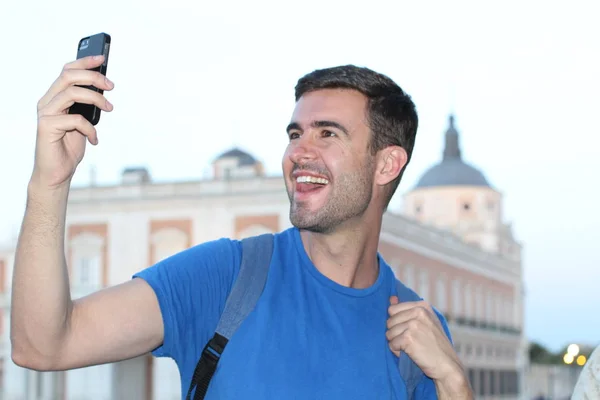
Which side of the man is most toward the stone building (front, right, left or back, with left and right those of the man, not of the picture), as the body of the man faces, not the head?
back

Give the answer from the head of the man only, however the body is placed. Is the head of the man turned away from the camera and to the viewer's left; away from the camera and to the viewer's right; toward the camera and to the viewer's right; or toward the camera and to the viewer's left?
toward the camera and to the viewer's left

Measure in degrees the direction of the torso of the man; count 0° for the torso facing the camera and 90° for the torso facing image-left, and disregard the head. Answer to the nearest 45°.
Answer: approximately 0°
